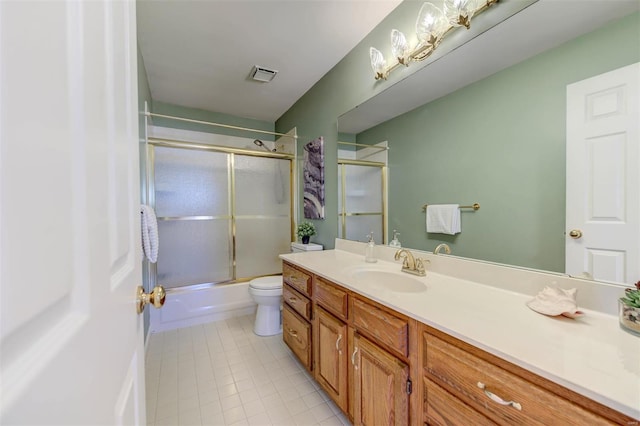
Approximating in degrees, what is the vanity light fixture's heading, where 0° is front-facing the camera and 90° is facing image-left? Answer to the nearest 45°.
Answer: approximately 45°

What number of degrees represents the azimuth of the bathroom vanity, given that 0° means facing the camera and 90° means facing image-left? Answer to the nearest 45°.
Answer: approximately 45°

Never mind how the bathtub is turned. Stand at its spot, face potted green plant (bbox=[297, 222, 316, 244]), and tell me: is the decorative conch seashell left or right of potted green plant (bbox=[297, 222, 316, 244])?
right

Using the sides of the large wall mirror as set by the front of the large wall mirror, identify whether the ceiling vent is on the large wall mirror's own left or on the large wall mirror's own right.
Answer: on the large wall mirror's own right
